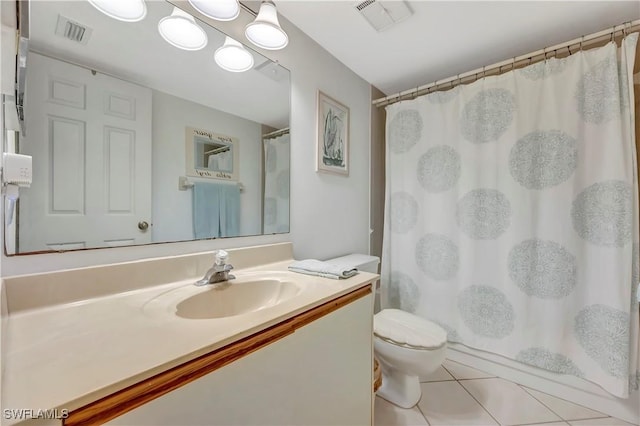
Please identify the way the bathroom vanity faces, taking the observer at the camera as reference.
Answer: facing the viewer and to the right of the viewer

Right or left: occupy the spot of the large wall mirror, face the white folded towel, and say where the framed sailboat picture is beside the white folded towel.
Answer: left

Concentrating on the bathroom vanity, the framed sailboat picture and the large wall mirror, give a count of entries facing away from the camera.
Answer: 0

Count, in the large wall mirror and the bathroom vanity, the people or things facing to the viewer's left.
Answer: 0

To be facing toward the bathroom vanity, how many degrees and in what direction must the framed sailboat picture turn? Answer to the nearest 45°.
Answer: approximately 45° to its right

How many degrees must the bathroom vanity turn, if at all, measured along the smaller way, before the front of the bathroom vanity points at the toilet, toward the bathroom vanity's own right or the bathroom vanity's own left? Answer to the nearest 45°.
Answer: approximately 45° to the bathroom vanity's own left

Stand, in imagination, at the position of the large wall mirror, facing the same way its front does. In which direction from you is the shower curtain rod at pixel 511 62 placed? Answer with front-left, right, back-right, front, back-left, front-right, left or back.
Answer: front-left

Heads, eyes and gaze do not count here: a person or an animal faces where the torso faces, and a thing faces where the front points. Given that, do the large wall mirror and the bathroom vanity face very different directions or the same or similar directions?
same or similar directions
